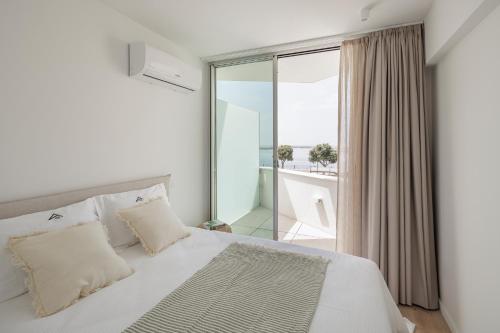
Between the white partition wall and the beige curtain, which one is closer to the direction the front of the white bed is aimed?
the beige curtain

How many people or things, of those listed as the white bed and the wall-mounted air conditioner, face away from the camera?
0

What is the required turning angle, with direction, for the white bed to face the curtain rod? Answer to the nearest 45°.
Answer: approximately 90° to its left
